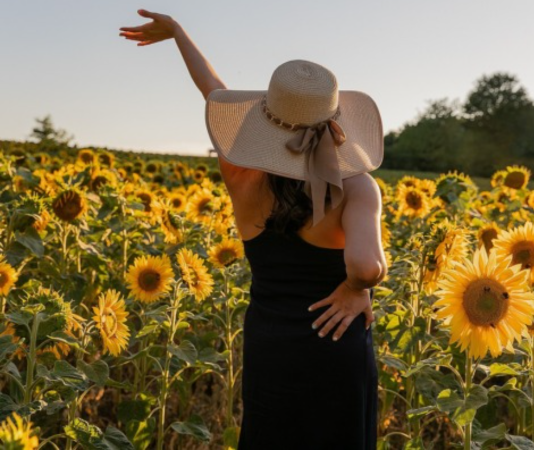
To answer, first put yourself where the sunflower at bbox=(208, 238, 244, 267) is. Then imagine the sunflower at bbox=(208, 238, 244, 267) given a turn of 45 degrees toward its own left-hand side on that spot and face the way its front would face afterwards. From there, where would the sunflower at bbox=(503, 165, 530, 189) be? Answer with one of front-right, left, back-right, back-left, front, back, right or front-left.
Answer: left

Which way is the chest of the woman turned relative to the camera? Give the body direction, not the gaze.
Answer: away from the camera

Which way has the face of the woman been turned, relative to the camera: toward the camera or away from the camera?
away from the camera

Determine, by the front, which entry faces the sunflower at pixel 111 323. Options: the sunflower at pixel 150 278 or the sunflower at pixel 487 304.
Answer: the sunflower at pixel 150 278

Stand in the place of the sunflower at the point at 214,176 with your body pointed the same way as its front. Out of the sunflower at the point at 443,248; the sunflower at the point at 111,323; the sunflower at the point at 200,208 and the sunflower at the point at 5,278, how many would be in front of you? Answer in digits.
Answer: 4

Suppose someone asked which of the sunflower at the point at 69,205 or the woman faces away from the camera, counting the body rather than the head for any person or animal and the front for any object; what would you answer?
the woman

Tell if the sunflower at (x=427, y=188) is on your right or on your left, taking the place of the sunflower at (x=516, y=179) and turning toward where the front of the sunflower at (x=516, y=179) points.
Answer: on your right

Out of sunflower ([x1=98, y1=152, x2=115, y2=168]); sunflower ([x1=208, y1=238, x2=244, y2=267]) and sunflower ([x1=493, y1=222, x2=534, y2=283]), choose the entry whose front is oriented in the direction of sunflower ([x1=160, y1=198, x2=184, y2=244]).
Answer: sunflower ([x1=98, y1=152, x2=115, y2=168])

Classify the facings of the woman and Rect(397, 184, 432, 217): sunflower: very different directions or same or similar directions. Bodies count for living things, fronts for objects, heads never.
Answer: very different directions

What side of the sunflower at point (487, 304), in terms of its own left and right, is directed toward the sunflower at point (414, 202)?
back

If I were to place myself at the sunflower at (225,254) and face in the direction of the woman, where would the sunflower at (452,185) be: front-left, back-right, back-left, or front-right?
back-left
